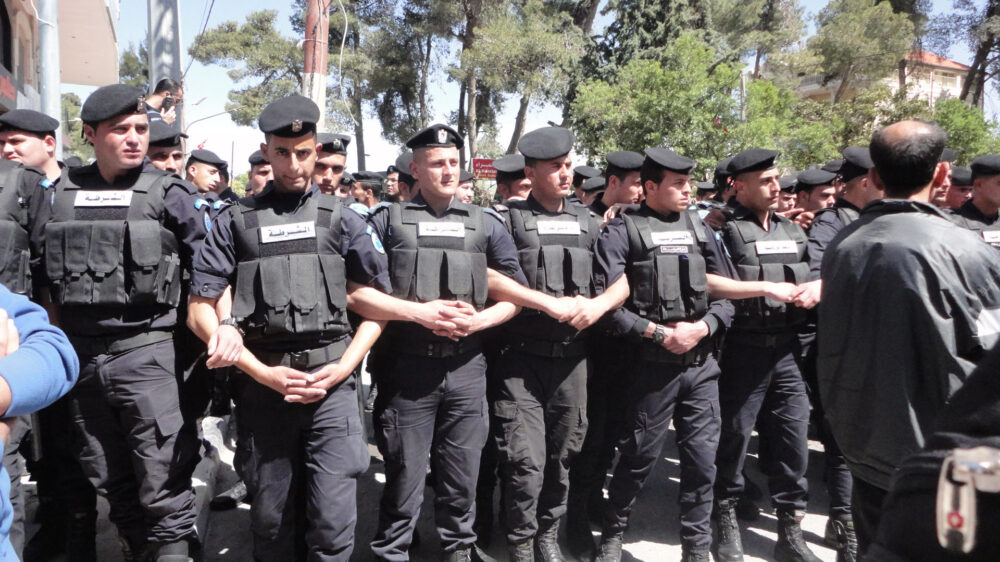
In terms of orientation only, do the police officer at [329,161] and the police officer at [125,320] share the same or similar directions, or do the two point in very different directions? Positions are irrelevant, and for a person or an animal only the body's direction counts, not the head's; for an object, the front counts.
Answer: same or similar directions

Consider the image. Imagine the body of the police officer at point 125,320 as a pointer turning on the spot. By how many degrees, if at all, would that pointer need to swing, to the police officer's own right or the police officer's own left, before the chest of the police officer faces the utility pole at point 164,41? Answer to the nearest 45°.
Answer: approximately 180°

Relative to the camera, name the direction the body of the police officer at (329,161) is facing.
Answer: toward the camera

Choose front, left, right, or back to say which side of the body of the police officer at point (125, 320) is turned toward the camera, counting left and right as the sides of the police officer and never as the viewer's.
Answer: front

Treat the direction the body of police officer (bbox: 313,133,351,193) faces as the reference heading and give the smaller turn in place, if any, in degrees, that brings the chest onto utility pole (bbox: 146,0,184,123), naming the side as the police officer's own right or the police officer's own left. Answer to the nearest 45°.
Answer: approximately 135° to the police officer's own right

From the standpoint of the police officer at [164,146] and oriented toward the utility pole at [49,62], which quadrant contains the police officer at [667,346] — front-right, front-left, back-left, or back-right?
back-right

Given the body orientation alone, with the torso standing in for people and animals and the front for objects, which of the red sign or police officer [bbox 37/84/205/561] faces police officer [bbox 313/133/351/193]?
the red sign

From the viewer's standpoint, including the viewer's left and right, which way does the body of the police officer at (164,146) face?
facing the viewer and to the right of the viewer

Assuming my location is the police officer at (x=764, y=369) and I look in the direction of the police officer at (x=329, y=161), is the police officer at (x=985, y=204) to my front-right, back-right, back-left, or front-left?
back-right

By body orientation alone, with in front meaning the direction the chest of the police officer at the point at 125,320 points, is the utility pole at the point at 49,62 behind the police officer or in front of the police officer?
behind

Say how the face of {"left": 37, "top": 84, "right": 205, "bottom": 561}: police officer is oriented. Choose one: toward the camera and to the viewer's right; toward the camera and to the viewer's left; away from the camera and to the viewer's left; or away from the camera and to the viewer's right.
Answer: toward the camera and to the viewer's right

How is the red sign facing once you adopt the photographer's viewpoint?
facing the viewer

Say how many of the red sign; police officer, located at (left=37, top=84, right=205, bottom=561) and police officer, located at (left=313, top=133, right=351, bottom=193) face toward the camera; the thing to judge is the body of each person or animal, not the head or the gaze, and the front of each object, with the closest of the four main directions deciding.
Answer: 3

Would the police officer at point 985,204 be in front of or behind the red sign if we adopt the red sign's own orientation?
in front

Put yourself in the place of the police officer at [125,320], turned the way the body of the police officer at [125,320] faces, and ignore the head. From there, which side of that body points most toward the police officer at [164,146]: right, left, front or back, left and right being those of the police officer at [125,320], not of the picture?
back

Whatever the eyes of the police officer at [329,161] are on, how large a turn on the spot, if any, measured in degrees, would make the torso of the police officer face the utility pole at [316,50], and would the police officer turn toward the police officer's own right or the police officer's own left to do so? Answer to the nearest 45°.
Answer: approximately 180°

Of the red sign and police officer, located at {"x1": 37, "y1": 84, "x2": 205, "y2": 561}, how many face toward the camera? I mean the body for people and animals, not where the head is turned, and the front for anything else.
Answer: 2

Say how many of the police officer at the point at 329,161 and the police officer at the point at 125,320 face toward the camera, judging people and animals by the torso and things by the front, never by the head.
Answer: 2

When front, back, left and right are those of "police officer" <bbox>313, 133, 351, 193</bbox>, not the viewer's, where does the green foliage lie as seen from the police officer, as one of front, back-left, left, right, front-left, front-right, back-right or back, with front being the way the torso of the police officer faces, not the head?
back

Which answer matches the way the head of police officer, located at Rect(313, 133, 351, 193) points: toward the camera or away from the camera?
toward the camera
